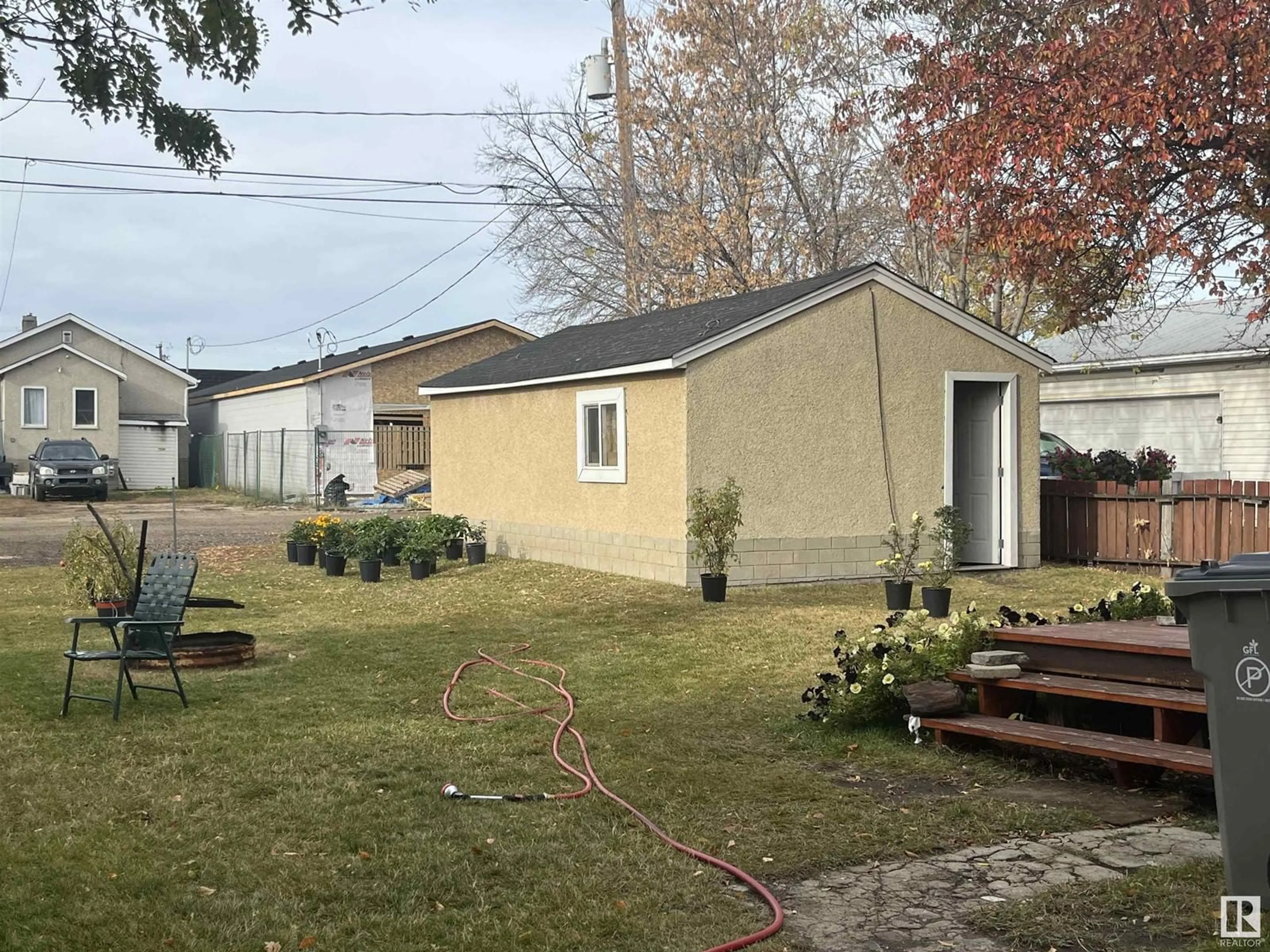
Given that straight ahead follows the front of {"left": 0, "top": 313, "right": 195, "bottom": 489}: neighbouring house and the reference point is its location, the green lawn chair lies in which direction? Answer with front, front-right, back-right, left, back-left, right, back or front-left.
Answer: front

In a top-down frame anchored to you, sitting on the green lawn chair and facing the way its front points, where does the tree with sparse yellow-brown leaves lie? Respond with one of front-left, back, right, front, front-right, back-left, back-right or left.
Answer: back

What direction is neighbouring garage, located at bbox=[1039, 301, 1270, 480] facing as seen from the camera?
toward the camera

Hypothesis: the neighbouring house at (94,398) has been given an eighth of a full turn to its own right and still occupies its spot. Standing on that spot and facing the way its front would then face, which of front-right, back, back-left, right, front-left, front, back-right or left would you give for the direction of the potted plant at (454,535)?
front-left

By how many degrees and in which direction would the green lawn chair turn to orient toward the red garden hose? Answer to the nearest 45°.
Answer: approximately 90° to its left

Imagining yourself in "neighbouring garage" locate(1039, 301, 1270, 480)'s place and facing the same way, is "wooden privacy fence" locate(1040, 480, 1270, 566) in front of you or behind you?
in front

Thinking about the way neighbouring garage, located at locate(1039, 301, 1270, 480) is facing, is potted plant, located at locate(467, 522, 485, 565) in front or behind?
in front

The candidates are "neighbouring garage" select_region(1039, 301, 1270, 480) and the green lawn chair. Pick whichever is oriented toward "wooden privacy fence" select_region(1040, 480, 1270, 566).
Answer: the neighbouring garage

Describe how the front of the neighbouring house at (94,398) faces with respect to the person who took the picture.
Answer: facing the viewer

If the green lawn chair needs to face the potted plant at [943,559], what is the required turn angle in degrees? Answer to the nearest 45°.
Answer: approximately 135° to its left

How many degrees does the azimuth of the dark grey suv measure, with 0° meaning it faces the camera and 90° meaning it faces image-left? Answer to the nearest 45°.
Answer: approximately 0°

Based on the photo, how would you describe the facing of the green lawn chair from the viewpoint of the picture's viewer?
facing the viewer and to the left of the viewer

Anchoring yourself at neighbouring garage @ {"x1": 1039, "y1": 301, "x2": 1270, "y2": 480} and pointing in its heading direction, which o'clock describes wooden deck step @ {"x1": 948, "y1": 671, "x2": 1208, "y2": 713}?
The wooden deck step is roughly at 12 o'clock from the neighbouring garage.
